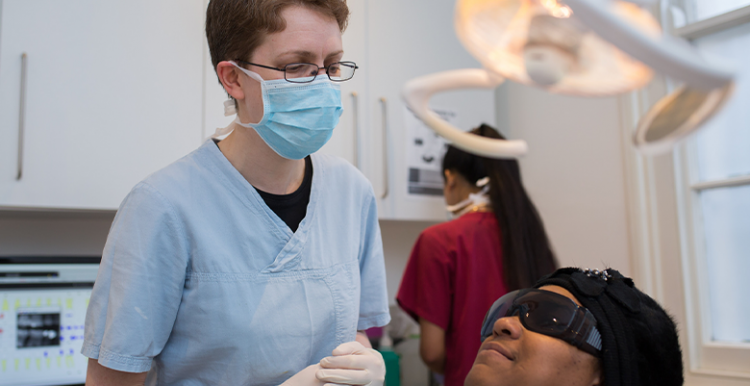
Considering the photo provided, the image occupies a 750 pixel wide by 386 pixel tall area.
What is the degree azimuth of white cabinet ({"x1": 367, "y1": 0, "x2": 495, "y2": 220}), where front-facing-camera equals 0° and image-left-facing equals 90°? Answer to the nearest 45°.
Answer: approximately 0°

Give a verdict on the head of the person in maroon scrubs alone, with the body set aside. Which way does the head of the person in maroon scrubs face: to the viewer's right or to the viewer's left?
to the viewer's left

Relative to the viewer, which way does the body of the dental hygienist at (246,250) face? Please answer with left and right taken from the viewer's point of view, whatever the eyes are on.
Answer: facing the viewer and to the right of the viewer

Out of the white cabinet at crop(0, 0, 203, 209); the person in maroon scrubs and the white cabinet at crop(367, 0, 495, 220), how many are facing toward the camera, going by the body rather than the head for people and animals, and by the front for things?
2

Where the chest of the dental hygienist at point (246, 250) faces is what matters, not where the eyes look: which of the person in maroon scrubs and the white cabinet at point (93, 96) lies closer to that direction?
the person in maroon scrubs

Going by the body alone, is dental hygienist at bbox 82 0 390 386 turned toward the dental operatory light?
yes

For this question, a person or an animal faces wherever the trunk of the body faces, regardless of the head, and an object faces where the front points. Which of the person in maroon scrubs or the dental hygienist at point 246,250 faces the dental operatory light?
the dental hygienist

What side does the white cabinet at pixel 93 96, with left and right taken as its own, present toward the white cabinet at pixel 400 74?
left

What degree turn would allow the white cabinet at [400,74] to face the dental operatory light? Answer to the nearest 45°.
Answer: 0° — it already faces it

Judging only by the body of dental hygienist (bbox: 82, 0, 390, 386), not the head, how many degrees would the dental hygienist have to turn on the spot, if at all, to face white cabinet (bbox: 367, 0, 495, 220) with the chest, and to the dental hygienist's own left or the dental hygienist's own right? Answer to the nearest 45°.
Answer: approximately 90° to the dental hygienist's own left
